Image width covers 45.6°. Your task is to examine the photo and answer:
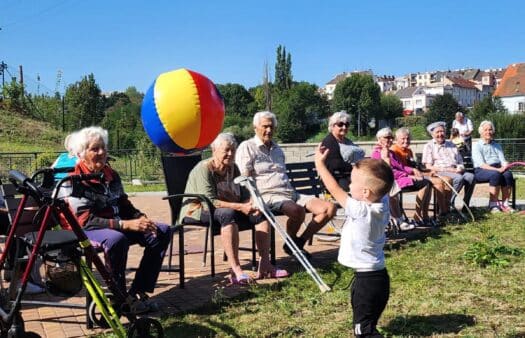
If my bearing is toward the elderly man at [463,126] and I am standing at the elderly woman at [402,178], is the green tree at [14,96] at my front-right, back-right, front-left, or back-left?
front-left

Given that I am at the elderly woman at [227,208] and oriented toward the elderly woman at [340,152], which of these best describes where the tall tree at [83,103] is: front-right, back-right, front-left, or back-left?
front-left

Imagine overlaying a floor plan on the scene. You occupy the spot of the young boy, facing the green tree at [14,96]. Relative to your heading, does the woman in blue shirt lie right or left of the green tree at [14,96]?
right

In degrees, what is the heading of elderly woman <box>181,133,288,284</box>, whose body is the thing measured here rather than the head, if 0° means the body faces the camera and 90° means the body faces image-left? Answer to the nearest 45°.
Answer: approximately 315°

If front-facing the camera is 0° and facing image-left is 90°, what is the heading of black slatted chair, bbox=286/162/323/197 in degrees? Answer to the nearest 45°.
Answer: approximately 315°

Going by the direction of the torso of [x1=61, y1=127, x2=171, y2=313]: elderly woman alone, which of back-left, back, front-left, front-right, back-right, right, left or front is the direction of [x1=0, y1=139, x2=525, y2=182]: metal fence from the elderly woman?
back-left

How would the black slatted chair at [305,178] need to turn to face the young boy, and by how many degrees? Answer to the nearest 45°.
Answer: approximately 45° to its right

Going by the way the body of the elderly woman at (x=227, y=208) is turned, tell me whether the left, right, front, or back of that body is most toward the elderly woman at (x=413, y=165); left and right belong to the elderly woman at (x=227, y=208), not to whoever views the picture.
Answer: left

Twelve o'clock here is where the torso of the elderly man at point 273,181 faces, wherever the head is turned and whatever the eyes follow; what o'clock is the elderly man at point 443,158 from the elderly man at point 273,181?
the elderly man at point 443,158 is roughly at 9 o'clock from the elderly man at point 273,181.

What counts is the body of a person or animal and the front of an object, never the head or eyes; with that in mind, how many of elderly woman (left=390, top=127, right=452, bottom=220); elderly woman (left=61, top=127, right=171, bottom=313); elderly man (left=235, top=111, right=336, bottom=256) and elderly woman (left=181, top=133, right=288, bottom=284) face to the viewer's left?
0

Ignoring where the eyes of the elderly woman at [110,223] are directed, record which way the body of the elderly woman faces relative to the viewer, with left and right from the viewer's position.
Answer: facing the viewer and to the right of the viewer

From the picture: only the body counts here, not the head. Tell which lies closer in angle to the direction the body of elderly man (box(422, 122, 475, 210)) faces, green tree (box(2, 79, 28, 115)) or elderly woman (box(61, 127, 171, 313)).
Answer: the elderly woman

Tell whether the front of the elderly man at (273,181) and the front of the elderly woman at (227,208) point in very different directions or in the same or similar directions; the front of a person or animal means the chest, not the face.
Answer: same or similar directions

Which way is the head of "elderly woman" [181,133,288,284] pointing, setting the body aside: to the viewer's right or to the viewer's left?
to the viewer's right

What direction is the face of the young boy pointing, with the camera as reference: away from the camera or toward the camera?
away from the camera

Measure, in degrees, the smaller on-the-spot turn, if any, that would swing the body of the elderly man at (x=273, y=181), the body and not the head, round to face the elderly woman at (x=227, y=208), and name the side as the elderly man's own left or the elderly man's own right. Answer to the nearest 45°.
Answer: approximately 90° to the elderly man's own right

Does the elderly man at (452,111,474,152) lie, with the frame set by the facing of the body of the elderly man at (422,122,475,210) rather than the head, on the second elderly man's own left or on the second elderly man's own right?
on the second elderly man's own left

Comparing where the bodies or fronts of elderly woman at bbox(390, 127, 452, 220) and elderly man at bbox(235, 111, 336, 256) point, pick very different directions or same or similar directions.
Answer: same or similar directions

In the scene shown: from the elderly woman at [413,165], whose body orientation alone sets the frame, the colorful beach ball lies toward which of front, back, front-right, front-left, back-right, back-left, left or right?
back-right

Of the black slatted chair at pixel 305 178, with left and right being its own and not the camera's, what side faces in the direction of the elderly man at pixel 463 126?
left
